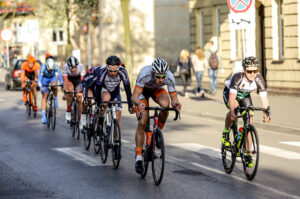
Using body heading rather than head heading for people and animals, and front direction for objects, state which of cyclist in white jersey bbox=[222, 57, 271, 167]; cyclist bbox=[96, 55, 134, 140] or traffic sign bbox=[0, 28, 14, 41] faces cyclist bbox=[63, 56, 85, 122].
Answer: the traffic sign

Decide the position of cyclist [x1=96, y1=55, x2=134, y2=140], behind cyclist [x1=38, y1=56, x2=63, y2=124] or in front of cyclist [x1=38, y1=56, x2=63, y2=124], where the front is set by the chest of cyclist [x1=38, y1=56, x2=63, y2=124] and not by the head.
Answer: in front

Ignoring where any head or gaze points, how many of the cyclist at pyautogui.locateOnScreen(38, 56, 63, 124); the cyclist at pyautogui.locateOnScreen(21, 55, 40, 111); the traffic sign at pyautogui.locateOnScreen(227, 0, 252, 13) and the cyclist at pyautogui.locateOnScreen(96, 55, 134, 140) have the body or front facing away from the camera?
0

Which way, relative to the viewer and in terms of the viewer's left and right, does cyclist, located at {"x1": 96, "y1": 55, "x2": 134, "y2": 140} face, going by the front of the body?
facing the viewer

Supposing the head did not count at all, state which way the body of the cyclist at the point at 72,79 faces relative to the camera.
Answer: toward the camera

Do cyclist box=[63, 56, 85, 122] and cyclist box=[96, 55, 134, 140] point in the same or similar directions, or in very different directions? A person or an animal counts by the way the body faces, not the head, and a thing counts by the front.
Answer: same or similar directions

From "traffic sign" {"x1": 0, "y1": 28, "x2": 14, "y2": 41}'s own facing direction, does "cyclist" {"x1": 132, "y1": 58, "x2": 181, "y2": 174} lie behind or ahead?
ahead

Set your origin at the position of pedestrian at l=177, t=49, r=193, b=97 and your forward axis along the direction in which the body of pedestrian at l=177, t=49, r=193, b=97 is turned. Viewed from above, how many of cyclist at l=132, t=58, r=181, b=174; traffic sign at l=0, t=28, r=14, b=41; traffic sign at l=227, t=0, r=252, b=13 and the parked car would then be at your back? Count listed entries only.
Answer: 2

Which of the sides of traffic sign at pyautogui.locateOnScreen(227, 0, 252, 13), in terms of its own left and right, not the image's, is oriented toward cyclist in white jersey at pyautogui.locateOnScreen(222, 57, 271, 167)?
front

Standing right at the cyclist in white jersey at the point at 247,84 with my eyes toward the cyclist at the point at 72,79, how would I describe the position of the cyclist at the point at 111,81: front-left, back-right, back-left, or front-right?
front-left

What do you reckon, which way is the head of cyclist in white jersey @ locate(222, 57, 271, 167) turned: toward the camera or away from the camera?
toward the camera

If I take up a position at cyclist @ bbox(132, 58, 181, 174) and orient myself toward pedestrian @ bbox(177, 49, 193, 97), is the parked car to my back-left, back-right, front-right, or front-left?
front-left

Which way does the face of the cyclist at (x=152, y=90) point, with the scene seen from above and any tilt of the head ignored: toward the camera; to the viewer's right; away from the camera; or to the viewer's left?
toward the camera

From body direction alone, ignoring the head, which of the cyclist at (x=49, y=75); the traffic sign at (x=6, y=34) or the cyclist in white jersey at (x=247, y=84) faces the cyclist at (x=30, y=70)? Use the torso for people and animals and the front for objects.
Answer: the traffic sign

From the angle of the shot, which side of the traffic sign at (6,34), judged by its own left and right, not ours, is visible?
front

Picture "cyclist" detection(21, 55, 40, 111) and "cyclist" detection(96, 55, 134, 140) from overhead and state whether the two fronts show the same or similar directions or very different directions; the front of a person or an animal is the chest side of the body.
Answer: same or similar directions
